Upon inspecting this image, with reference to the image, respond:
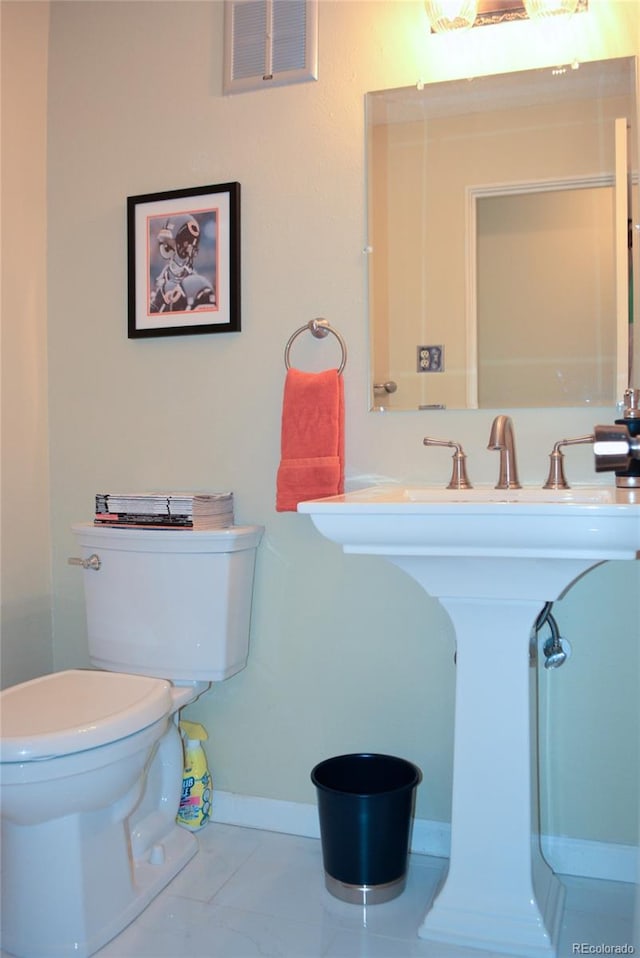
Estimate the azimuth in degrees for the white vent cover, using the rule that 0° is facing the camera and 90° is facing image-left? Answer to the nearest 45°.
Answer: approximately 45°

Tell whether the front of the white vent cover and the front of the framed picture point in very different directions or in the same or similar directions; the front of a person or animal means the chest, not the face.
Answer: same or similar directions

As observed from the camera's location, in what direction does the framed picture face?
facing the viewer and to the left of the viewer

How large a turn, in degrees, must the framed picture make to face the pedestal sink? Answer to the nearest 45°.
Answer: approximately 90° to its left

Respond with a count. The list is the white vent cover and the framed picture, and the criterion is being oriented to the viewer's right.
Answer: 0

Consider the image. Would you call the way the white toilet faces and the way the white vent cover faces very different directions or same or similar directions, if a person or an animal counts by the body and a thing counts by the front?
same or similar directions

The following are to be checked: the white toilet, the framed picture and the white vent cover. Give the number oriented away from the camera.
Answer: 0

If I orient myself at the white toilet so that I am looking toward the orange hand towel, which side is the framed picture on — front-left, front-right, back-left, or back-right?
front-left
